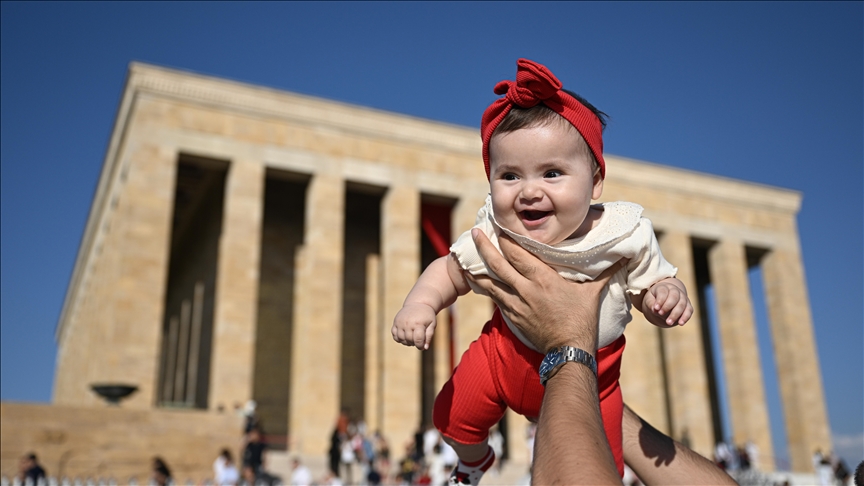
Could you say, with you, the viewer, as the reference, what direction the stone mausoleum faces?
facing the viewer and to the right of the viewer

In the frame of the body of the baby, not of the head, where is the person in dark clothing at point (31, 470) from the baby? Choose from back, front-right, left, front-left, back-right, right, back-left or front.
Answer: back-right

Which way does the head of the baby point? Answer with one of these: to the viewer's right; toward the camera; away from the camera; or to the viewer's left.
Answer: toward the camera

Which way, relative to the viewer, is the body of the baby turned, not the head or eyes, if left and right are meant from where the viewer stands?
facing the viewer

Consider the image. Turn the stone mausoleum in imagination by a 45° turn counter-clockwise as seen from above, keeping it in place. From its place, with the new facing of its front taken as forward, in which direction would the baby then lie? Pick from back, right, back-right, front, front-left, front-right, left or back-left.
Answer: right

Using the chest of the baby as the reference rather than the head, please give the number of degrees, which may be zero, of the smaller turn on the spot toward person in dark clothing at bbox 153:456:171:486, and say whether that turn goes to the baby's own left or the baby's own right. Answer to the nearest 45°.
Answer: approximately 135° to the baby's own right

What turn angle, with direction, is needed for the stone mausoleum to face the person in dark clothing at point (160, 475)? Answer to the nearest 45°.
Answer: approximately 45° to its right

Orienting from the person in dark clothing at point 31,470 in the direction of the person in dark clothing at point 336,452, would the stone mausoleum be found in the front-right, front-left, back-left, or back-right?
front-left
